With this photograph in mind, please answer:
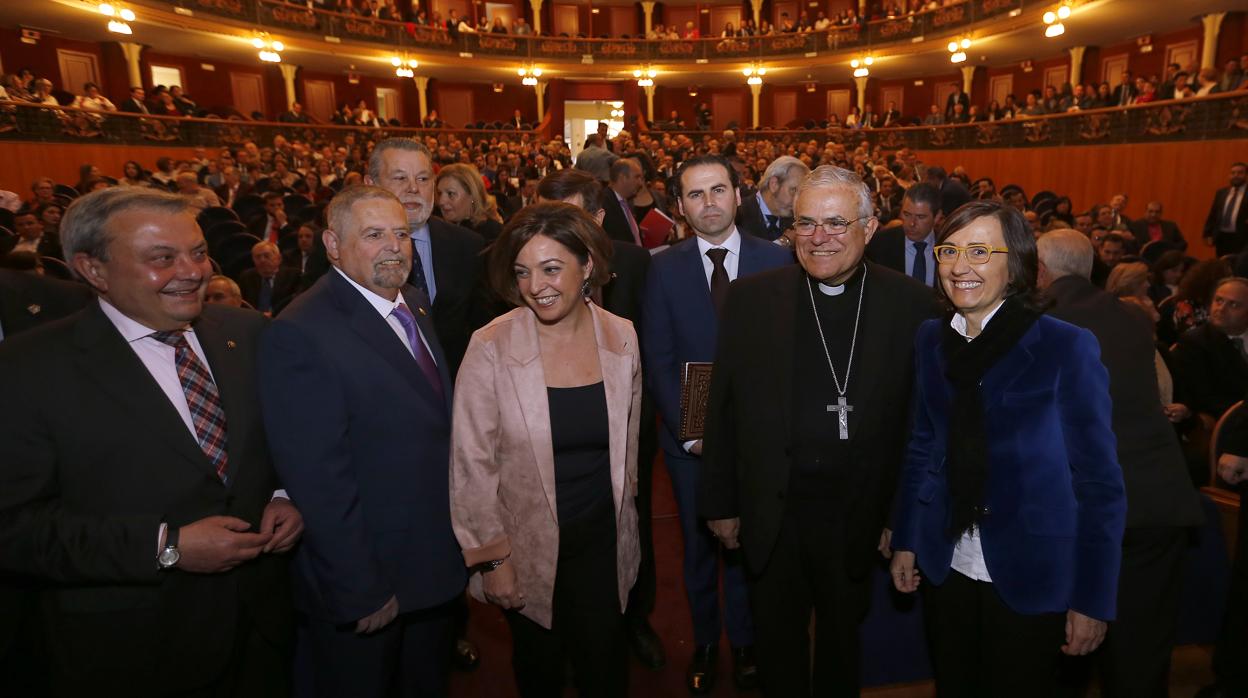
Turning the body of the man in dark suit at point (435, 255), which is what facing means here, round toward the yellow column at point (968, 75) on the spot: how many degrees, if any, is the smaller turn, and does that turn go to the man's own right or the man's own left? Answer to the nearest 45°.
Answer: approximately 135° to the man's own left

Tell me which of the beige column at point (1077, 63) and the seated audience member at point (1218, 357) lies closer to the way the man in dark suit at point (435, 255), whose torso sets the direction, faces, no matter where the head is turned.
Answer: the seated audience member

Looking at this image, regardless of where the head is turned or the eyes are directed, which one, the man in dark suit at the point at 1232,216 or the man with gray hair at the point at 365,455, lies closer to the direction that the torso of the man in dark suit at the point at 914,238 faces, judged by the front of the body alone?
the man with gray hair

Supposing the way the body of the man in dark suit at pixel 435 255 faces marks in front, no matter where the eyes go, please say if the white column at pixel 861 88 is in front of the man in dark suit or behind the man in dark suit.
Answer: behind

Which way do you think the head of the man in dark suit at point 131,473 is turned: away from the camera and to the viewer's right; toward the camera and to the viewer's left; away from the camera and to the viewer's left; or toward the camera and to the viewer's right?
toward the camera and to the viewer's right

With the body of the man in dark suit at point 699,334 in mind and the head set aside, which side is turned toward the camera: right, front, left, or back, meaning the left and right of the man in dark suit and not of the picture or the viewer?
front

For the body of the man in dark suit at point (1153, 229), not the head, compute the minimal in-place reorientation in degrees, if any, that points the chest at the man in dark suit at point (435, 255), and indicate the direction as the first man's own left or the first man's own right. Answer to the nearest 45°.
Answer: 0° — they already face them

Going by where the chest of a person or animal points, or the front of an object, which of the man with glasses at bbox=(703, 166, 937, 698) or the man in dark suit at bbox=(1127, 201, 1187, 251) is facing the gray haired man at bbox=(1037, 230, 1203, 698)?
the man in dark suit

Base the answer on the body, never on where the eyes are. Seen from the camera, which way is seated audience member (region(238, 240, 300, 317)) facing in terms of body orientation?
toward the camera

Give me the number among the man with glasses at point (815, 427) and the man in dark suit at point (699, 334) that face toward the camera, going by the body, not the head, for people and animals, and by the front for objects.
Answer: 2

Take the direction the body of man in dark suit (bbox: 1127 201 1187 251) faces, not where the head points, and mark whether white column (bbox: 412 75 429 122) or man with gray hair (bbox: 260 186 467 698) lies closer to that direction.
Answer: the man with gray hair

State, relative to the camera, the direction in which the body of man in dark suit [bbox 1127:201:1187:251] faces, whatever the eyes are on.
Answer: toward the camera

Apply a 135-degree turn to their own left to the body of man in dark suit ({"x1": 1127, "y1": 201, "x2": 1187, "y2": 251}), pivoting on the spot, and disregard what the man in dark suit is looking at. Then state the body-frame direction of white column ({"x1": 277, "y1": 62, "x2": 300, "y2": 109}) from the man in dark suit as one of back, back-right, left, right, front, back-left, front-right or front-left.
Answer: back-left

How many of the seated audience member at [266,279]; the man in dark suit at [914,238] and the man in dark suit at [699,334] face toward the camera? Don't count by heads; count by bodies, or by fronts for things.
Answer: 3

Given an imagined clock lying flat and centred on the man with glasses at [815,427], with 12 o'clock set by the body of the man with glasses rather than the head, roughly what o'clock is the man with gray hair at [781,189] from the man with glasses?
The man with gray hair is roughly at 6 o'clock from the man with glasses.
